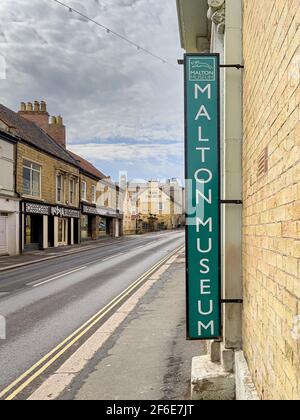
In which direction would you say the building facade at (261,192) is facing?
to the viewer's left

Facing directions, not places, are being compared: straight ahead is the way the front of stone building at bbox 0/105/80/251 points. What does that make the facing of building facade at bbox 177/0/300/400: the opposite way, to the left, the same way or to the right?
the opposite way

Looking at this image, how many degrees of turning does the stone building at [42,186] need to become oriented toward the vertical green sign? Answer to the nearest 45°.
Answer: approximately 45° to its right

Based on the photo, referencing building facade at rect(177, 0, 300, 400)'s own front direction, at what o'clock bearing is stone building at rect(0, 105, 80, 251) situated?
The stone building is roughly at 2 o'clock from the building facade.

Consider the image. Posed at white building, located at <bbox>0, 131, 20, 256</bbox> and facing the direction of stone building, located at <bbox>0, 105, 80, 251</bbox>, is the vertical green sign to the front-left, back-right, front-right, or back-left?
back-right

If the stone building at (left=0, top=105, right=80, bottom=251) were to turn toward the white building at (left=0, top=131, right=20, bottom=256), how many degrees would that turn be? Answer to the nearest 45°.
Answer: approximately 45° to its right

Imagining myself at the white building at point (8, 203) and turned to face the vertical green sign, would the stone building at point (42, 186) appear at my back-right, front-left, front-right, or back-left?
back-left

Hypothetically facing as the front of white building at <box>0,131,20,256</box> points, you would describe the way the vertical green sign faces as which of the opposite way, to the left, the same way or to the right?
to the right

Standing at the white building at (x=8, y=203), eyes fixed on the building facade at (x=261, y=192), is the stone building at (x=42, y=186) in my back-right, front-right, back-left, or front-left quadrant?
back-left
